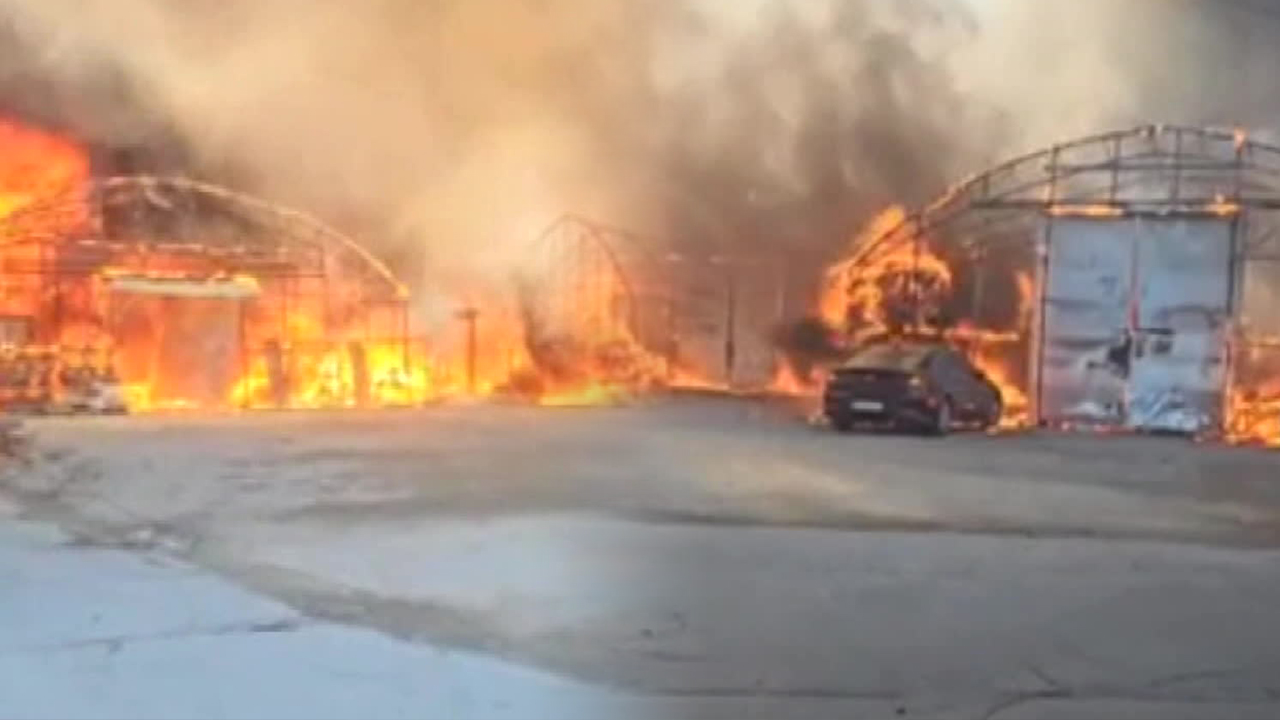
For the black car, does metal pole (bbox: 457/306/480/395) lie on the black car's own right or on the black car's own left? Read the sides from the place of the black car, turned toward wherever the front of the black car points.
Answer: on the black car's own left

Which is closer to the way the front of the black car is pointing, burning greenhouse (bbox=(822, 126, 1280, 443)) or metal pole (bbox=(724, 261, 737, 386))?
the burning greenhouse

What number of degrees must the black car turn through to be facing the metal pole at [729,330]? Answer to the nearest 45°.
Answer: approximately 90° to its left

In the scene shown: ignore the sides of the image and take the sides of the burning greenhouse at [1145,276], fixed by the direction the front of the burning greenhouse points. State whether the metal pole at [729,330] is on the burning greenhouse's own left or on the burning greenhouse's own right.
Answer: on the burning greenhouse's own right

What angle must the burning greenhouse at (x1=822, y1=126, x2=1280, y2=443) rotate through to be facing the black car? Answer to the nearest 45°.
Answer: approximately 45° to its right

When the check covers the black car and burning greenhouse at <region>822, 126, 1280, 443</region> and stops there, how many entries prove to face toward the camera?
1

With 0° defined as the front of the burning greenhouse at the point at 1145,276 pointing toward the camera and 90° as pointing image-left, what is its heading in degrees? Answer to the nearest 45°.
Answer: approximately 0°

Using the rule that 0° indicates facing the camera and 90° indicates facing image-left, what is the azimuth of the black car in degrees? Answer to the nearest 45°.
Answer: approximately 225°
